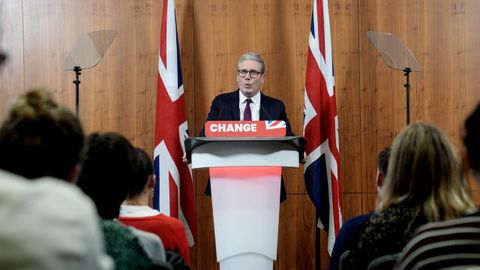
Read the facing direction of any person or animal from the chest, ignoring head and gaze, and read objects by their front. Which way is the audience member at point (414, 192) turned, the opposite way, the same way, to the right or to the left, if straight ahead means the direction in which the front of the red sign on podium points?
the opposite way

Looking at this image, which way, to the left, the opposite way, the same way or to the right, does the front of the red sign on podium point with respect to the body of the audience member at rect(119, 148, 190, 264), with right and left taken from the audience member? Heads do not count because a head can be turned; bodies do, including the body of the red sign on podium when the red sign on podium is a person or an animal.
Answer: the opposite way

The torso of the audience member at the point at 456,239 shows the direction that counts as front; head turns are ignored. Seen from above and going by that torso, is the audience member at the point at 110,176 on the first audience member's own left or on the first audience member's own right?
on the first audience member's own left

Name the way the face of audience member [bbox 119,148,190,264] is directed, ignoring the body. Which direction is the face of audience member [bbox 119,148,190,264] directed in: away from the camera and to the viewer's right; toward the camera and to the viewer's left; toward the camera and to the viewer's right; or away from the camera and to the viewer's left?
away from the camera and to the viewer's right

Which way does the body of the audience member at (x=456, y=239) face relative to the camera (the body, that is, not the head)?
away from the camera

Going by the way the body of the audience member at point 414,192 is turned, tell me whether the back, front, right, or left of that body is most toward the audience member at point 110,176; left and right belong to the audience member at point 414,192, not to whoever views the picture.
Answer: left

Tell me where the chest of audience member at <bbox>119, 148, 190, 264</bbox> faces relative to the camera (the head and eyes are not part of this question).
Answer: away from the camera

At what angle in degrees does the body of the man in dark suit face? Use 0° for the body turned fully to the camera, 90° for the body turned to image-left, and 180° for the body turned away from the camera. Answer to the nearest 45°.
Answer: approximately 0°
